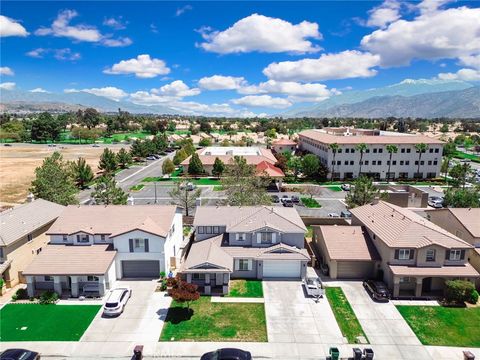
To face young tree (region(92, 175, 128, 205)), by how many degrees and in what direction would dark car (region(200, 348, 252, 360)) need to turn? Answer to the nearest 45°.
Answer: approximately 45° to its right

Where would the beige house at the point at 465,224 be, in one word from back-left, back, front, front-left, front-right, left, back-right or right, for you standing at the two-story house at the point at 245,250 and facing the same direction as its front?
left

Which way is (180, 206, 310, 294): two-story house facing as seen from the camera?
toward the camera

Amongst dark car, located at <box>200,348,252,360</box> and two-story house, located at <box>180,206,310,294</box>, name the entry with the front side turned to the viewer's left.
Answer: the dark car

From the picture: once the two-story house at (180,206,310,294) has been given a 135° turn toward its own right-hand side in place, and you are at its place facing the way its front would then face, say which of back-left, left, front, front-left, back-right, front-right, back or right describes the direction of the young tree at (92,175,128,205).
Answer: front

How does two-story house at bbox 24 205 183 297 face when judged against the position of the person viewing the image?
facing the viewer

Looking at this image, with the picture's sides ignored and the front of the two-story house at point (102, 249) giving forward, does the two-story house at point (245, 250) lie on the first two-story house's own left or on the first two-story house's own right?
on the first two-story house's own left

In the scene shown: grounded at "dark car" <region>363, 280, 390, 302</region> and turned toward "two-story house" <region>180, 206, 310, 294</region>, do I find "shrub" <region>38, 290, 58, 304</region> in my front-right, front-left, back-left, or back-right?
front-left

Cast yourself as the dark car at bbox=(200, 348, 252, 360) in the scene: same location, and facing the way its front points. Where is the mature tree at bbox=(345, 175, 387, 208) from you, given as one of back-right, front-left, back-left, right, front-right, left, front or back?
back-right

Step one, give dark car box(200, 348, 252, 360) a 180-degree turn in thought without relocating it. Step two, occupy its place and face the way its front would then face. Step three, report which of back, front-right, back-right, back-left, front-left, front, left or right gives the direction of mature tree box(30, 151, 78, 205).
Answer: back-left

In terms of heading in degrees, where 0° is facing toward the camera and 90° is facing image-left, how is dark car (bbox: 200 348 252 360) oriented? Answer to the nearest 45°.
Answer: approximately 90°

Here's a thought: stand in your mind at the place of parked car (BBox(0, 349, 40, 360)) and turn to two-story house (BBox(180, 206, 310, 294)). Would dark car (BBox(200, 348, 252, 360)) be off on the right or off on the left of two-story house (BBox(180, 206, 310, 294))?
right

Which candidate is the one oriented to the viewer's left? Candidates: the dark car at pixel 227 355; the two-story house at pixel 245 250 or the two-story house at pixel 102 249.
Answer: the dark car

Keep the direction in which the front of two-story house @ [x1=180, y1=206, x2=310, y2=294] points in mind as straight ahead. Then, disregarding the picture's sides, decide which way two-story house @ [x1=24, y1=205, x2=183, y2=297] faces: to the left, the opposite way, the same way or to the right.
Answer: the same way

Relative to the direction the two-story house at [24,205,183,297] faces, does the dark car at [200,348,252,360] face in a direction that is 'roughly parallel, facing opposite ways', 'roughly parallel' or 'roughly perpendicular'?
roughly perpendicular

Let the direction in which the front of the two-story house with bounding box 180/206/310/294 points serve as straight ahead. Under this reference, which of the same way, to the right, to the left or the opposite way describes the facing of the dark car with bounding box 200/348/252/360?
to the right

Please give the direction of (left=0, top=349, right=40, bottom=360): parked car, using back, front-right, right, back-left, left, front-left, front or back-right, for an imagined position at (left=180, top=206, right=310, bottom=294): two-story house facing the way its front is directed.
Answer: front-right
